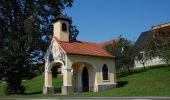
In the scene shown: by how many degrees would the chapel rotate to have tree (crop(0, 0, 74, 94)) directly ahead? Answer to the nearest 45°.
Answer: approximately 45° to its right

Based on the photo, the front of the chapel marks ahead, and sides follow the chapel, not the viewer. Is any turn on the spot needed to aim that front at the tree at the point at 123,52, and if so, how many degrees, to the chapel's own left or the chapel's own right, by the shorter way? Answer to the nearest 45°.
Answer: approximately 180°

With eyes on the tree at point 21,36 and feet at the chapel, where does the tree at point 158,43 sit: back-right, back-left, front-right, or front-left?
back-right

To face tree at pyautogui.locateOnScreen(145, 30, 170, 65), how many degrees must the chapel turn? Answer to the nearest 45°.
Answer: approximately 135° to its left

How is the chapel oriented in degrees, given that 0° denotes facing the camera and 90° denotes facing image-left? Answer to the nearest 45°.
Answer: approximately 45°
